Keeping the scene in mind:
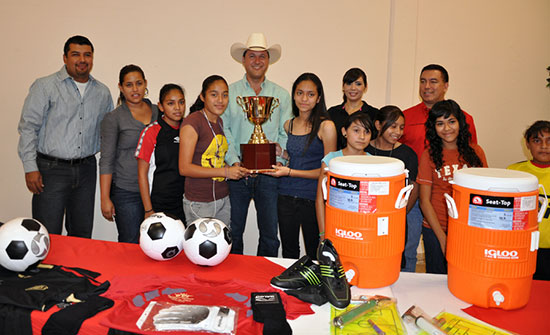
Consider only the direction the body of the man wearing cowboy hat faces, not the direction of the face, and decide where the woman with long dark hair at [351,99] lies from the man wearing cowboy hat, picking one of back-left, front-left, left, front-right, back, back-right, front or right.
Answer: left

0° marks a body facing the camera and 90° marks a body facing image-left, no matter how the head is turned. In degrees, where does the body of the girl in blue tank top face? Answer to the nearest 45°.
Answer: approximately 45°

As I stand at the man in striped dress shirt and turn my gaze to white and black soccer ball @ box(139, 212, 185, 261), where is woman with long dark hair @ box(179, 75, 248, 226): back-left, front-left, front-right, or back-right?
front-left

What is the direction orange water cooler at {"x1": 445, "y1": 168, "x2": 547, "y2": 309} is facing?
toward the camera

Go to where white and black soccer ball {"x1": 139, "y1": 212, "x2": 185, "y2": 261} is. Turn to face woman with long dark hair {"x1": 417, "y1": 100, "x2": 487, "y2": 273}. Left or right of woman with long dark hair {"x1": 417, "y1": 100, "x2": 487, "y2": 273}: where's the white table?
right

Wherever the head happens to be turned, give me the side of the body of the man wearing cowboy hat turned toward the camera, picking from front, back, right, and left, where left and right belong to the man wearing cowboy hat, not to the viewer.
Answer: front

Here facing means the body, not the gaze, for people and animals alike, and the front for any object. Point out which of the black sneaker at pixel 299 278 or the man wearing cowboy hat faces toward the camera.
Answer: the man wearing cowboy hat

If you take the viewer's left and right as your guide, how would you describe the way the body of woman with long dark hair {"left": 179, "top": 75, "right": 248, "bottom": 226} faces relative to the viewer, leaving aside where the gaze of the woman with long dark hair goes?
facing the viewer and to the right of the viewer

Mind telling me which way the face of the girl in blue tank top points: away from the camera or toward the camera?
toward the camera

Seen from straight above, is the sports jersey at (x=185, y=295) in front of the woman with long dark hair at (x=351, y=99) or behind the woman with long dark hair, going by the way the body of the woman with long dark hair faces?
in front

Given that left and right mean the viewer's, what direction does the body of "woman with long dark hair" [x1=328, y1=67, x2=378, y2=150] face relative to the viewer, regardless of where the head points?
facing the viewer

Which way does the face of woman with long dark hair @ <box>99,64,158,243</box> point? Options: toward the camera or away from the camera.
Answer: toward the camera
